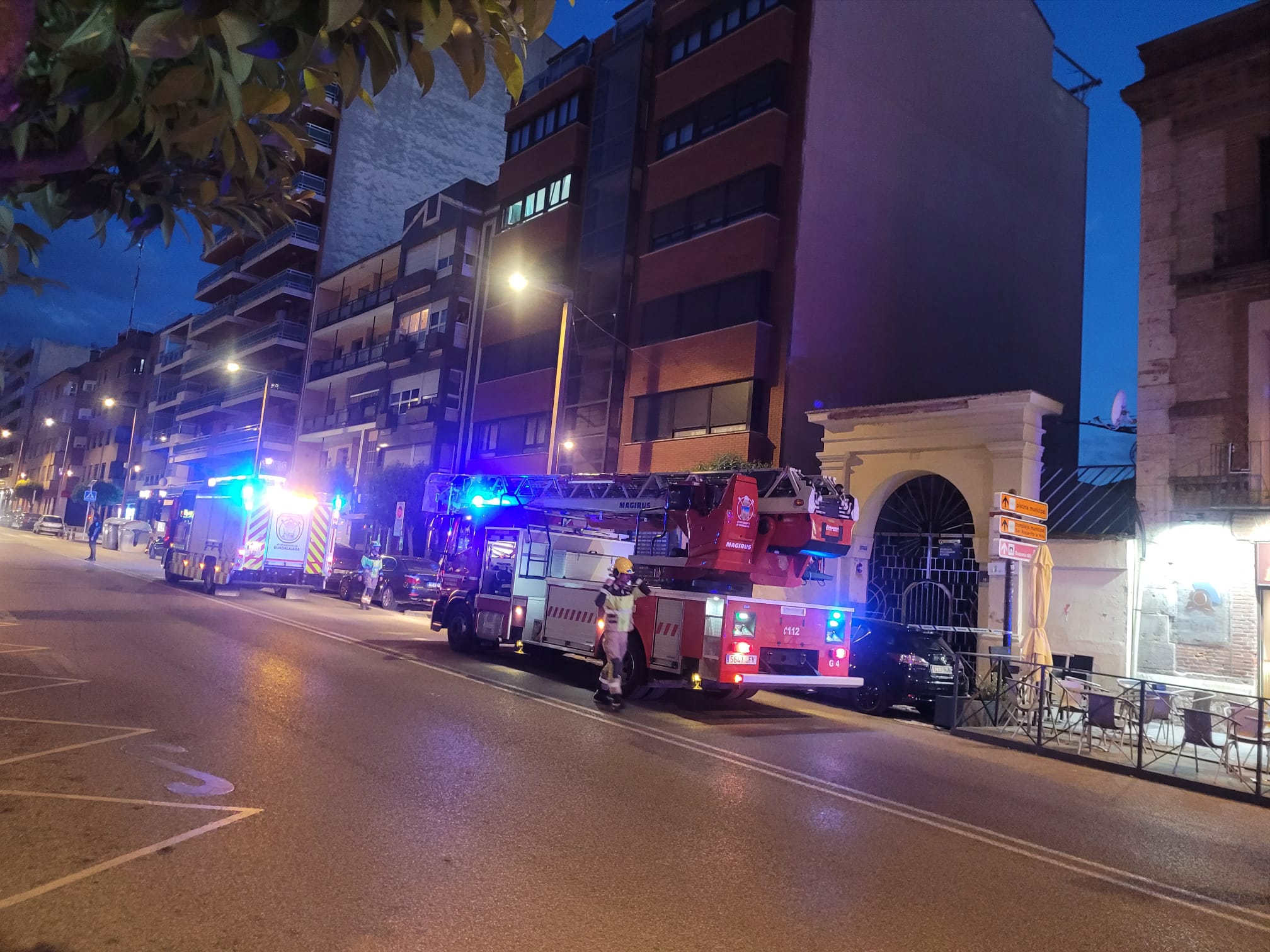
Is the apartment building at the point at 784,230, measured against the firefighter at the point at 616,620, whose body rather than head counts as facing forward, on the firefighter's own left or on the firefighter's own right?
on the firefighter's own left

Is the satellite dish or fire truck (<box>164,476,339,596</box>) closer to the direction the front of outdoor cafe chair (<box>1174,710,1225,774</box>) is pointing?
the satellite dish

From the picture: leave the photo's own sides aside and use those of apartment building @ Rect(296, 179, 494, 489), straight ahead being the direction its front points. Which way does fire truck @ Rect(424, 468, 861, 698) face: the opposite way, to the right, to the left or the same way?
to the right

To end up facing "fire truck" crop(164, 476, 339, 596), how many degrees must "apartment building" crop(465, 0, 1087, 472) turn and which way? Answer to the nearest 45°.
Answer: approximately 45° to its right

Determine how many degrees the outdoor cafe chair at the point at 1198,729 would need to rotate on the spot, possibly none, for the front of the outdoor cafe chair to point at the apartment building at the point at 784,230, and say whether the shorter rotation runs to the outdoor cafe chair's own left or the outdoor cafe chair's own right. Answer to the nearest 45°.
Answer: approximately 90° to the outdoor cafe chair's own left

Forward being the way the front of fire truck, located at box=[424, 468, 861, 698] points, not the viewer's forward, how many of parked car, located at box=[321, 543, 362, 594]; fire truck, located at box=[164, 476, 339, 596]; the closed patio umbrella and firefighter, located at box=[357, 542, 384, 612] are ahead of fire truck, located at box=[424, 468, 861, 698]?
3

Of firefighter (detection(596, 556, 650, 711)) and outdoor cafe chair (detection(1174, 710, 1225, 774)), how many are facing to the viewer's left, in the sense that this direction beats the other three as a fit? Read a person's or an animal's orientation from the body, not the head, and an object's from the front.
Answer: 0

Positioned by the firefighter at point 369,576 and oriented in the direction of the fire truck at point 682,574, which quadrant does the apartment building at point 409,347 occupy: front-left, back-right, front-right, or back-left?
back-left

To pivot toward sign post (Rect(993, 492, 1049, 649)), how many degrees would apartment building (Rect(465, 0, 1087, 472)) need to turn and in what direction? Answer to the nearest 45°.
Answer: approximately 45° to its left

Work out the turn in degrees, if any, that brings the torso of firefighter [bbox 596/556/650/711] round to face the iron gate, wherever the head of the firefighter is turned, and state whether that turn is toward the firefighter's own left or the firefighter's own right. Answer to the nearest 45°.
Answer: approximately 90° to the firefighter's own left

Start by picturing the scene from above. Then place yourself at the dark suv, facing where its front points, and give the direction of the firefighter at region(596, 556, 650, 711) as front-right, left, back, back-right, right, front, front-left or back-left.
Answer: left

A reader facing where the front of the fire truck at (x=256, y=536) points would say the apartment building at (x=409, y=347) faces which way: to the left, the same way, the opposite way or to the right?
to the left

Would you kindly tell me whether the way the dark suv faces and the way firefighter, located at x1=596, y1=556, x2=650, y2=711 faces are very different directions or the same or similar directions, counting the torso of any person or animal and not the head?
very different directions

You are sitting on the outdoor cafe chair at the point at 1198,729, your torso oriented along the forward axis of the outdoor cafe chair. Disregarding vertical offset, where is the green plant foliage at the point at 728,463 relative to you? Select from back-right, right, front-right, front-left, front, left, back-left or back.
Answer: left
